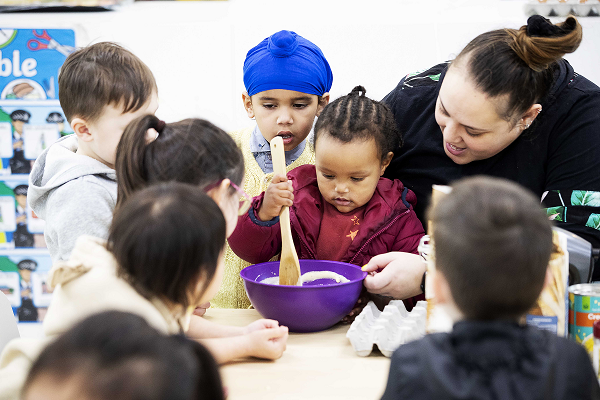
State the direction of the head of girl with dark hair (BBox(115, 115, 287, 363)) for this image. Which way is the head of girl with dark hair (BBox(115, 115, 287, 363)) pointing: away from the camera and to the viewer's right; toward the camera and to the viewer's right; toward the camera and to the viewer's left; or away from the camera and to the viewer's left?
away from the camera and to the viewer's right

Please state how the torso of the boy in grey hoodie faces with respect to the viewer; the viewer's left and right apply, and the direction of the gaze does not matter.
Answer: facing to the right of the viewer

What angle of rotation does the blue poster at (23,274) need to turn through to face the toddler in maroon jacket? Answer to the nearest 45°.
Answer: approximately 45° to its left

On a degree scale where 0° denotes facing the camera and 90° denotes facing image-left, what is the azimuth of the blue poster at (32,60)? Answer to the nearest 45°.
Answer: approximately 0°

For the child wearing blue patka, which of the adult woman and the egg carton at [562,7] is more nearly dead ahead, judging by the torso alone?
the adult woman

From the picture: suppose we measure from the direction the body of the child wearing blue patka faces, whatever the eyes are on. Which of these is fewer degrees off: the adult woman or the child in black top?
the child in black top

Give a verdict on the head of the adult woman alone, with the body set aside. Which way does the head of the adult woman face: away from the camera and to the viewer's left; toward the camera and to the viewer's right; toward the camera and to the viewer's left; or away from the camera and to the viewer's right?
toward the camera and to the viewer's left

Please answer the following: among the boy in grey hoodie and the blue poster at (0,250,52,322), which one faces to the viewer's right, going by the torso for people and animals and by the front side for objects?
the boy in grey hoodie

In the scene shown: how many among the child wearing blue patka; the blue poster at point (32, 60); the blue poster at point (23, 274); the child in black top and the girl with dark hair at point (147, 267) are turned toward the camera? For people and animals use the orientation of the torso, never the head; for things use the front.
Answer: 3

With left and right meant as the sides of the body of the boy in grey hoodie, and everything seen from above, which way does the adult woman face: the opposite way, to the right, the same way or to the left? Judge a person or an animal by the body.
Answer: the opposite way

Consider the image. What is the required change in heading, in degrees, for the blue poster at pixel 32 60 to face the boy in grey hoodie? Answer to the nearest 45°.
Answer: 0° — it already faces them

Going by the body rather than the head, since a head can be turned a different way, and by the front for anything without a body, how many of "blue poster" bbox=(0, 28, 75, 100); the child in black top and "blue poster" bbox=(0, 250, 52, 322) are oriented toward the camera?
2

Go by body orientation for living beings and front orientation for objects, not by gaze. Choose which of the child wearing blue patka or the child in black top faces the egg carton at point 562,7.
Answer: the child in black top
